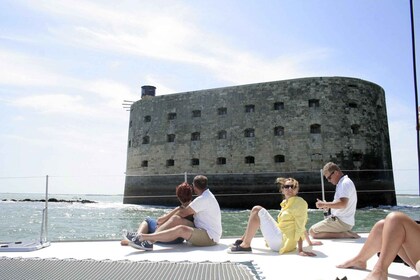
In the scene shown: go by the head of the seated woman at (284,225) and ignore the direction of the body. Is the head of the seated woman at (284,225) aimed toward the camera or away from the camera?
toward the camera

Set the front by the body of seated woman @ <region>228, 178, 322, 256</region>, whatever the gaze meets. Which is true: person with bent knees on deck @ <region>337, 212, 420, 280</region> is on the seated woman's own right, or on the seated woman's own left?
on the seated woman's own left

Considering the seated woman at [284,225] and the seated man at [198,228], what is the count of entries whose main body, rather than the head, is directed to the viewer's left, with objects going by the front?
2

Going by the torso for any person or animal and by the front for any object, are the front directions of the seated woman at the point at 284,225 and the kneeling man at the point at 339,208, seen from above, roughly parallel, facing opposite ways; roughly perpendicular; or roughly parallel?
roughly parallel

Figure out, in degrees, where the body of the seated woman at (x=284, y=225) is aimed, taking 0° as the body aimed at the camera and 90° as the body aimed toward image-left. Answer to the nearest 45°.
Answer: approximately 90°

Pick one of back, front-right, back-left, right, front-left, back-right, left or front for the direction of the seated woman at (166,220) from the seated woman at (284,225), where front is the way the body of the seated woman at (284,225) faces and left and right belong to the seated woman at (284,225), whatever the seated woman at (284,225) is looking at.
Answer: front

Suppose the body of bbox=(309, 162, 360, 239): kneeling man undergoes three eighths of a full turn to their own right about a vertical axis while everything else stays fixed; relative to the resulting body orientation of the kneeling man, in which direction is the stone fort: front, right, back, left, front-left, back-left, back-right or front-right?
front-left

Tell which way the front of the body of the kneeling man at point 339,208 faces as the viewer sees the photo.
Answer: to the viewer's left

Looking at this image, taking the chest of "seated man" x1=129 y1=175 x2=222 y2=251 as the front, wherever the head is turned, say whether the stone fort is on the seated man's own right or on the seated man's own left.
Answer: on the seated man's own right

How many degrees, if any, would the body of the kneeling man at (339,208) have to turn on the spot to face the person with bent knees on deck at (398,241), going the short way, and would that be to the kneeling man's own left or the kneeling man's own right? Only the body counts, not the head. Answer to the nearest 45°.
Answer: approximately 90° to the kneeling man's own left
